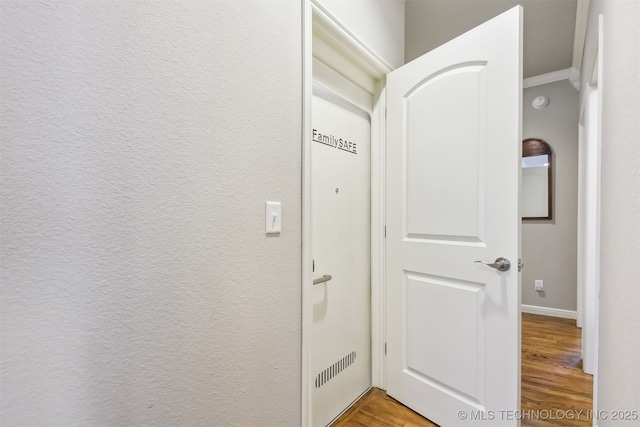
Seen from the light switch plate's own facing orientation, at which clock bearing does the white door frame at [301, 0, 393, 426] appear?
The white door frame is roughly at 9 o'clock from the light switch plate.

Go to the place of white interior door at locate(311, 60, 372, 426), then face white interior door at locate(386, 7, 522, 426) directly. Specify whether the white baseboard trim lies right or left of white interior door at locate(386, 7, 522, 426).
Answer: left

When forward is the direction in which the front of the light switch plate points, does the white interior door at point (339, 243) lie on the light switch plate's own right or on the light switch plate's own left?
on the light switch plate's own left

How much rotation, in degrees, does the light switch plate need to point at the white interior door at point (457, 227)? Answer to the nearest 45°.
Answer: approximately 45° to its left

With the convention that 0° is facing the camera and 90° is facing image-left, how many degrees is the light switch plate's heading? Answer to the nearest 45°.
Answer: approximately 315°

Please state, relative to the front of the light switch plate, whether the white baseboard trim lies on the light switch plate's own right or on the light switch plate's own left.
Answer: on the light switch plate's own left
